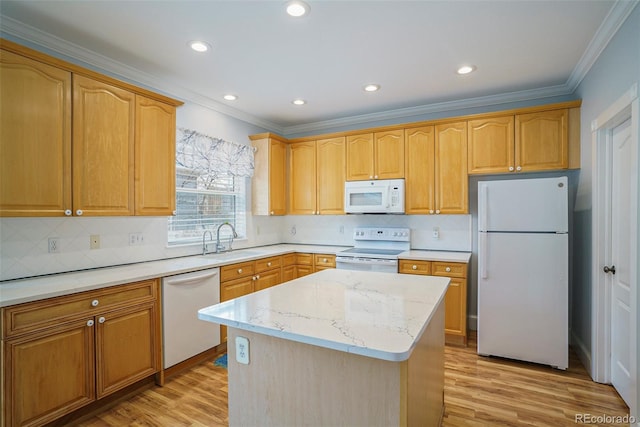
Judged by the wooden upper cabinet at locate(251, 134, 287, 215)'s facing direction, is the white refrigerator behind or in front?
in front

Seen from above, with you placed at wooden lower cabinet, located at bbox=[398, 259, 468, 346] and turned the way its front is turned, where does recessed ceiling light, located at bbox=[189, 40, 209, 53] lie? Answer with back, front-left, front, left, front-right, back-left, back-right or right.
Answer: front-right

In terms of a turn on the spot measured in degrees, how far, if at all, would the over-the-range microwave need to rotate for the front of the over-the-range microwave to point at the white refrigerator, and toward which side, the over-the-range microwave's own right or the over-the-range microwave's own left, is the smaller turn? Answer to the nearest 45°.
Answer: approximately 45° to the over-the-range microwave's own left

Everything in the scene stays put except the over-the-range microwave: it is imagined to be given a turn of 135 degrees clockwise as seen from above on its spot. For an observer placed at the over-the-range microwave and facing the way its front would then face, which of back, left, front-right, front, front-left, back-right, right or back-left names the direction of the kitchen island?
back-left

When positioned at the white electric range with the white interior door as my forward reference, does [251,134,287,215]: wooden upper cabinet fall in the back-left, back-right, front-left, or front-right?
back-right

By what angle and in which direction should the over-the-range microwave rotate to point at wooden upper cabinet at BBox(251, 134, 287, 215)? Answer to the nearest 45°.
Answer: approximately 90° to its right

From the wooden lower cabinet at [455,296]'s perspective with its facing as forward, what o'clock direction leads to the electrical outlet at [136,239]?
The electrical outlet is roughly at 2 o'clock from the wooden lower cabinet.

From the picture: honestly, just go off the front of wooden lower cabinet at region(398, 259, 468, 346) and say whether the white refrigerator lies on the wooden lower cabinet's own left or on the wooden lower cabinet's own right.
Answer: on the wooden lower cabinet's own left

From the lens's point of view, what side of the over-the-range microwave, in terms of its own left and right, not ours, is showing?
front

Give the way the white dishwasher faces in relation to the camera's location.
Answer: facing the viewer and to the right of the viewer

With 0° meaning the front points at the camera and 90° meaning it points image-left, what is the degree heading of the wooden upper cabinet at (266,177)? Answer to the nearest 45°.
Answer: approximately 315°

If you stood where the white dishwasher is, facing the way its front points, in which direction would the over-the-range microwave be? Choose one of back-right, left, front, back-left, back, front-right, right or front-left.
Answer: front-left
